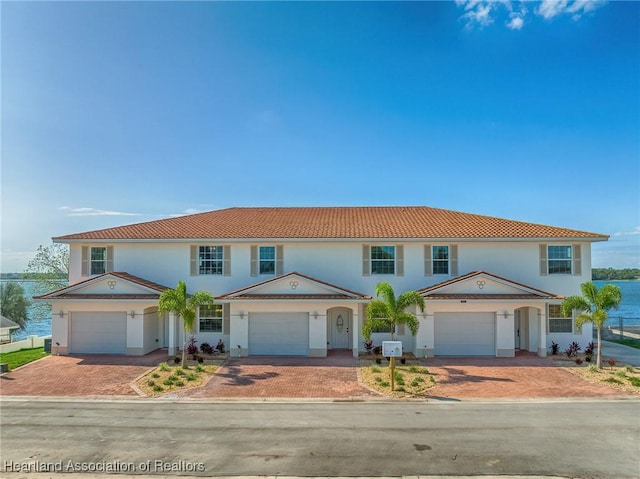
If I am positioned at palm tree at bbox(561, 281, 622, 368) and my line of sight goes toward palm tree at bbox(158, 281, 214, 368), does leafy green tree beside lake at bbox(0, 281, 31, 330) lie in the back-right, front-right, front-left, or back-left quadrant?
front-right

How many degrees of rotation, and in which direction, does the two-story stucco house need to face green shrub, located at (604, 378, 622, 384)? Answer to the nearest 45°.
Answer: approximately 45° to its left

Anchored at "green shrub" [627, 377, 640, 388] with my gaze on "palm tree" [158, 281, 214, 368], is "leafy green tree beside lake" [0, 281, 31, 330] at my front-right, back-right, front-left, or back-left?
front-right

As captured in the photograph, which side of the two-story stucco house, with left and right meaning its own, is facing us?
front
